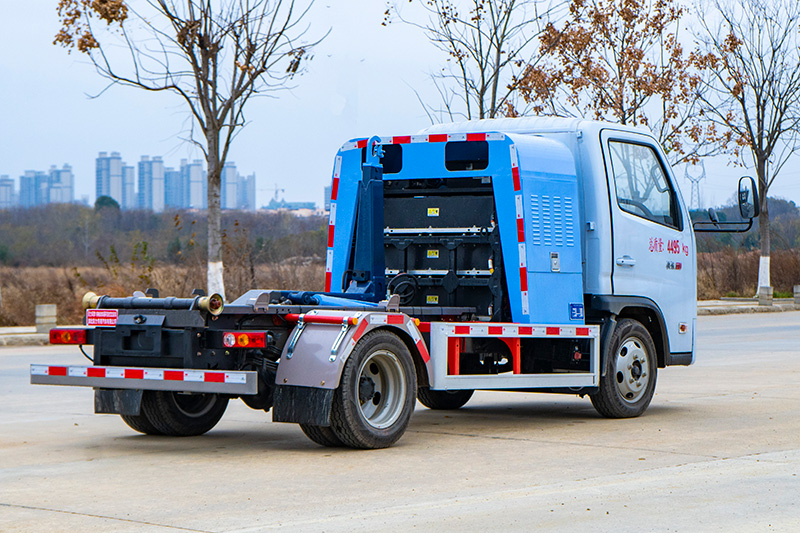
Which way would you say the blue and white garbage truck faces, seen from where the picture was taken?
facing away from the viewer and to the right of the viewer
